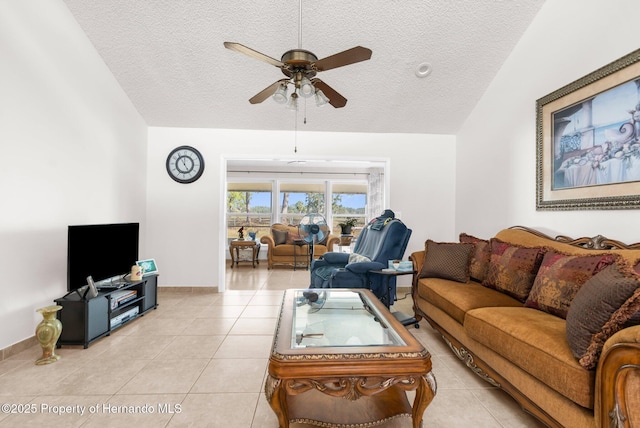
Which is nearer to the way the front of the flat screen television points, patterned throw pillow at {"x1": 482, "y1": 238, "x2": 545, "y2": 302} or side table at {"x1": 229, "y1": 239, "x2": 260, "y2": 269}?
the patterned throw pillow

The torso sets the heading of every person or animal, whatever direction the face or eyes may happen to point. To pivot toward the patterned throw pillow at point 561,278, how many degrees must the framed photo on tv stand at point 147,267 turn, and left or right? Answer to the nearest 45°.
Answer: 0° — it already faces it

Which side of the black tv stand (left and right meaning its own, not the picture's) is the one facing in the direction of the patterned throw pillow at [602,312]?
front

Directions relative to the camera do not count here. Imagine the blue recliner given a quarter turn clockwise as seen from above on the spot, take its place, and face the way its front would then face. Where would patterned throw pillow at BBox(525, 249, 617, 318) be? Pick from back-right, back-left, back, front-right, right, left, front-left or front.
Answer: back

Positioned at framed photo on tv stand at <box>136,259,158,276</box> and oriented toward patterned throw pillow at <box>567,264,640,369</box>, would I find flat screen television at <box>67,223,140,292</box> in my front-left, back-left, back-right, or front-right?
front-right

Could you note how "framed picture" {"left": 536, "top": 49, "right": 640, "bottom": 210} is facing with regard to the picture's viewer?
facing the viewer and to the left of the viewer

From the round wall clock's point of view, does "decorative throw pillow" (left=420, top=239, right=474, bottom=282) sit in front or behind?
in front

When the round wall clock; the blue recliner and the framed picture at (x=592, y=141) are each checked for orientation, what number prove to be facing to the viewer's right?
0

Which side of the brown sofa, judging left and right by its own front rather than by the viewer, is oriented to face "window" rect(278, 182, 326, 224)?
right

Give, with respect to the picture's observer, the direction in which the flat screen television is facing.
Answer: facing the viewer and to the right of the viewer

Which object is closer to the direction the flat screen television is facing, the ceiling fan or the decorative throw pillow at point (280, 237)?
the ceiling fan

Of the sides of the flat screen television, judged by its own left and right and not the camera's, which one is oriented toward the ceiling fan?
front

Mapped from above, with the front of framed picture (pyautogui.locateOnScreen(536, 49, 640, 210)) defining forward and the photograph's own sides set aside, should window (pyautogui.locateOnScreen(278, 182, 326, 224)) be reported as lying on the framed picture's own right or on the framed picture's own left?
on the framed picture's own right

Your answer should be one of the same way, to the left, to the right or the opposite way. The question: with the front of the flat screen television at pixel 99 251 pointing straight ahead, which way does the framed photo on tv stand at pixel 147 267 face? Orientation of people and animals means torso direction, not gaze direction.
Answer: the same way

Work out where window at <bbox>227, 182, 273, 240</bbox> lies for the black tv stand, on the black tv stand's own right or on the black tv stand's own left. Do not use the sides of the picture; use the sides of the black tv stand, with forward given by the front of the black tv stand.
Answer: on the black tv stand's own left

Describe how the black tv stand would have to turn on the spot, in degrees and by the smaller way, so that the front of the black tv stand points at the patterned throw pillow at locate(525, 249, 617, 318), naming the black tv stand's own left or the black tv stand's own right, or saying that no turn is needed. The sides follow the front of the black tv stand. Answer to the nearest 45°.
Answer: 0° — it already faces it

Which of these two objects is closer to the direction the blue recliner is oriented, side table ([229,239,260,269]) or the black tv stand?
the black tv stand

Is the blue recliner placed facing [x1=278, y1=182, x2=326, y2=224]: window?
no

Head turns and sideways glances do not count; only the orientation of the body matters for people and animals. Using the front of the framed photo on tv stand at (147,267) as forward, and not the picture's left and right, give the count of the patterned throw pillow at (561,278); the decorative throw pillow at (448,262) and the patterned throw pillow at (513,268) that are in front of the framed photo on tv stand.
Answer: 3
